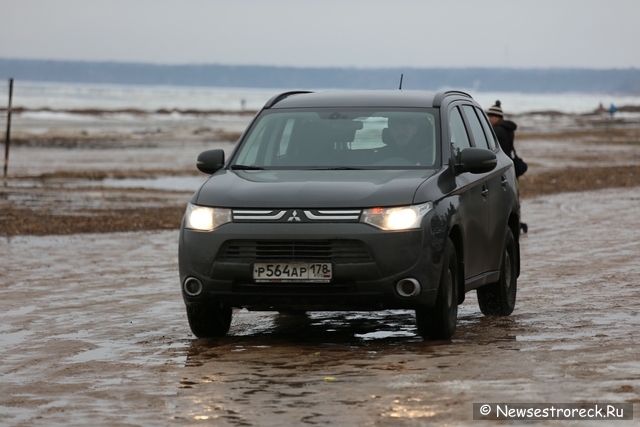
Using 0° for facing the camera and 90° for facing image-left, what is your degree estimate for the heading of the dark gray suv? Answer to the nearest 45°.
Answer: approximately 45°

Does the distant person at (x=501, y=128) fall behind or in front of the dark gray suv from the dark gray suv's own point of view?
behind
